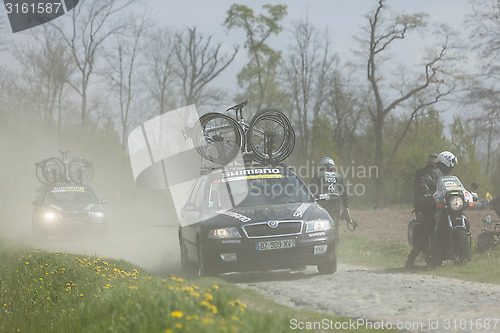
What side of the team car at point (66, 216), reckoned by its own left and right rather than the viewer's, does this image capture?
front

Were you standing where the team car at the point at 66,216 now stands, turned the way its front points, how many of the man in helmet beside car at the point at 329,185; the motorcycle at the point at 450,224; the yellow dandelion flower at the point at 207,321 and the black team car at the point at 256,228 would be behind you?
0

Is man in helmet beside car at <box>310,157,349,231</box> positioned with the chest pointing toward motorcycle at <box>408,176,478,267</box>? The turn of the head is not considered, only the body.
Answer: no

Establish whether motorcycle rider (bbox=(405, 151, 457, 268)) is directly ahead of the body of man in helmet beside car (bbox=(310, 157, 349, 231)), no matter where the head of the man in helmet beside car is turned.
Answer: no

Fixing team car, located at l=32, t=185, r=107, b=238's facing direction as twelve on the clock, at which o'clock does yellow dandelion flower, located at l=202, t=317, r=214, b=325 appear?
The yellow dandelion flower is roughly at 12 o'clock from the team car.

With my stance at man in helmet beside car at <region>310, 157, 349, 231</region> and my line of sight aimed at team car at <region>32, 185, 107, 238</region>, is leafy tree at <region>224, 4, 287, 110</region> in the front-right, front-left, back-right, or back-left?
front-right

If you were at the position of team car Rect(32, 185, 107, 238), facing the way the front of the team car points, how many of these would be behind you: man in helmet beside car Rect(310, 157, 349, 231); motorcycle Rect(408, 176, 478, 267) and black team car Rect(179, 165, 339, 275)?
0

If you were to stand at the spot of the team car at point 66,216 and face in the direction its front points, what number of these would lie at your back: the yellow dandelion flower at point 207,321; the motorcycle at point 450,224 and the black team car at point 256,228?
0

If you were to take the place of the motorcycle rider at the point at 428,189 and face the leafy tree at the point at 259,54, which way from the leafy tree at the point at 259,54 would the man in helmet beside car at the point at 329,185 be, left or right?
left
